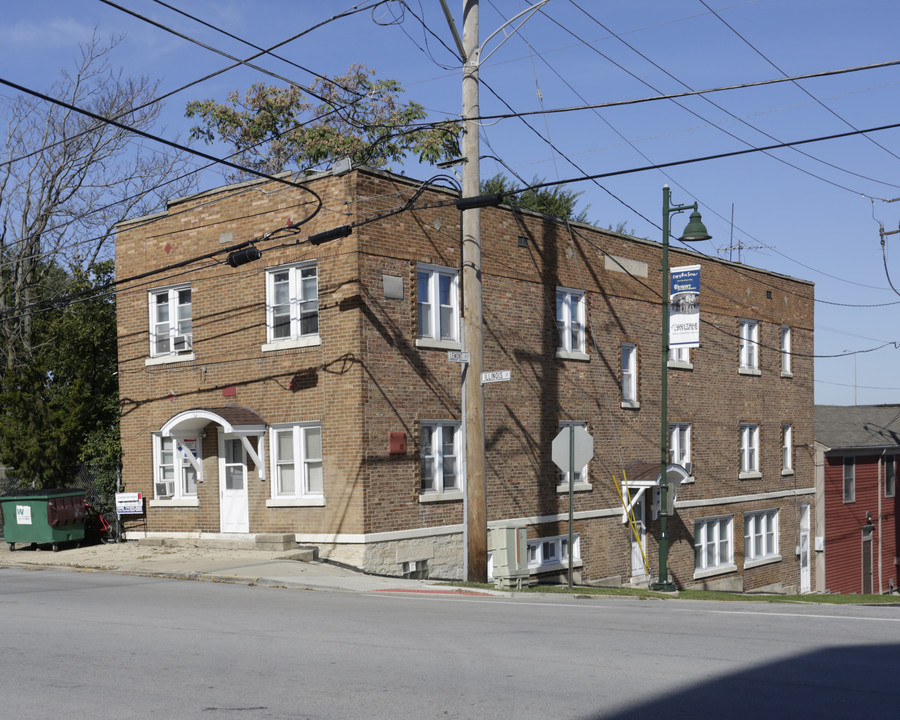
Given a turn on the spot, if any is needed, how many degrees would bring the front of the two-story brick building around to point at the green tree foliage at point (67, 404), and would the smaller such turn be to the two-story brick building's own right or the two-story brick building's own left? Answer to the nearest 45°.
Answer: approximately 90° to the two-story brick building's own right

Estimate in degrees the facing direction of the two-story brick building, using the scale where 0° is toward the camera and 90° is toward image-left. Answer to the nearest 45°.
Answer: approximately 45°

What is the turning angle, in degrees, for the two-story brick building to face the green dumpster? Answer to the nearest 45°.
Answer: approximately 45° to its right

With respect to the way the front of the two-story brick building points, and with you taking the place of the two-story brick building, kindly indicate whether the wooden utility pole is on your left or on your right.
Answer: on your left

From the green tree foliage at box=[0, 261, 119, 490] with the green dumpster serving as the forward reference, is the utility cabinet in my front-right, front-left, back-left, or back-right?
front-left
